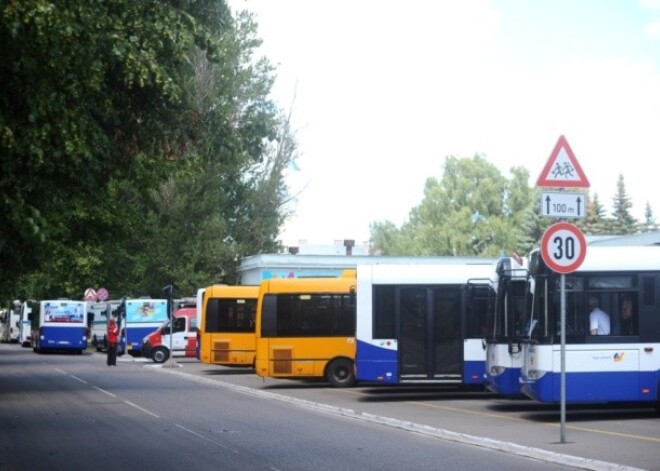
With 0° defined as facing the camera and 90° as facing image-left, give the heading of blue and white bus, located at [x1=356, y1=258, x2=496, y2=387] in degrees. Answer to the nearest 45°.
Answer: approximately 270°
